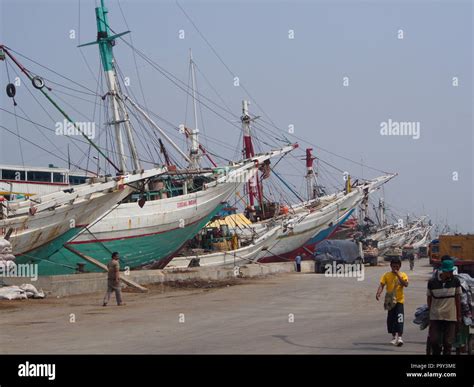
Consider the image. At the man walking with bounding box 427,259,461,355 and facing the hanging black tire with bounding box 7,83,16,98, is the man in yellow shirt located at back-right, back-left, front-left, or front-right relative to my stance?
front-right

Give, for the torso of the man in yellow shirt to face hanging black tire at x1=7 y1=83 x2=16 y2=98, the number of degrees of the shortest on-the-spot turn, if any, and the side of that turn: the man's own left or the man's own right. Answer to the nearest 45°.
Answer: approximately 135° to the man's own right

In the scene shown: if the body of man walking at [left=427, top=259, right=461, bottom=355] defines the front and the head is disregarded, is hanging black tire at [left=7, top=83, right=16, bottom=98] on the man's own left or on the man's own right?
on the man's own right

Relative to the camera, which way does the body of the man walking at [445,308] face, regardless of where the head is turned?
toward the camera

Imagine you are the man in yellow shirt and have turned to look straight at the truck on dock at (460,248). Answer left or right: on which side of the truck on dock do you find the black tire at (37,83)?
left

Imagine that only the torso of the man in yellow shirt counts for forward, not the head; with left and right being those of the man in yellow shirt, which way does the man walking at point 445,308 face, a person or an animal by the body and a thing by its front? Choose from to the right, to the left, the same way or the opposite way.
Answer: the same way

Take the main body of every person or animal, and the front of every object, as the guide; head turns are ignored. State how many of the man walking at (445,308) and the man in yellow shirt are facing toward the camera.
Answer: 2

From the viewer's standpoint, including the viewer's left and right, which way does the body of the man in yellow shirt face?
facing the viewer

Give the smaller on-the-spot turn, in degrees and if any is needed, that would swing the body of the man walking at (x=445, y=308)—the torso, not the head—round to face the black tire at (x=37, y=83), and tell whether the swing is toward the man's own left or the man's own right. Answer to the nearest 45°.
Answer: approximately 135° to the man's own right

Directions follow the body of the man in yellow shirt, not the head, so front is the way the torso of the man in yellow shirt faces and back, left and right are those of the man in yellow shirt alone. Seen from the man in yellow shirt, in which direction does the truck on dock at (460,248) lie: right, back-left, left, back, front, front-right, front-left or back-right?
back
